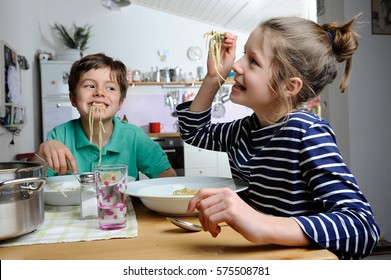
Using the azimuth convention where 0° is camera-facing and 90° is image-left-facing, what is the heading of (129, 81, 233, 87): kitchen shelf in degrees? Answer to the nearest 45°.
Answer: approximately 0°

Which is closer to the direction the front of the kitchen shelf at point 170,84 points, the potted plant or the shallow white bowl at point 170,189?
the shallow white bowl

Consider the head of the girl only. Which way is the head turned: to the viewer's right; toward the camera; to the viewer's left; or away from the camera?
to the viewer's left

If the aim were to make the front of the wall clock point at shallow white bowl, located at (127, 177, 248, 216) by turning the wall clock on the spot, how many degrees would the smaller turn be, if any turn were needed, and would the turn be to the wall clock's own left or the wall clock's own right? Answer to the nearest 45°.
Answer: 0° — it already faces it

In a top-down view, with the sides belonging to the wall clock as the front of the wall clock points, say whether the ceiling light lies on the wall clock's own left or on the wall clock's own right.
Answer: on the wall clock's own right

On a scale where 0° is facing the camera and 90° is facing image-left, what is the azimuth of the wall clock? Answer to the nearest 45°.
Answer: approximately 0°

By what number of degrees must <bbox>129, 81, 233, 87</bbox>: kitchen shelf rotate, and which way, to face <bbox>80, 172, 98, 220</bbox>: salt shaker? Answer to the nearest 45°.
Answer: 0° — it already faces it

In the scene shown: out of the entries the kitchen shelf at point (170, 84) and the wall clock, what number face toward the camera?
2

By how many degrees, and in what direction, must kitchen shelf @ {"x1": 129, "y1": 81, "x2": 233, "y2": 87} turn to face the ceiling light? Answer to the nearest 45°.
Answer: approximately 45° to its right

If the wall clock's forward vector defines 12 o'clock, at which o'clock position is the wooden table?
The wooden table is roughly at 12 o'clock from the wall clock.

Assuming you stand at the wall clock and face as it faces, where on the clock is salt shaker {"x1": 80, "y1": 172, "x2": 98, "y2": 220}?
The salt shaker is roughly at 12 o'clock from the wall clock.
